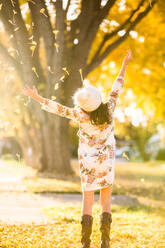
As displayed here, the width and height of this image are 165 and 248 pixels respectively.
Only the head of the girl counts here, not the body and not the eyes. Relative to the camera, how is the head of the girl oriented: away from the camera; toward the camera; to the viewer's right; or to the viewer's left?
away from the camera

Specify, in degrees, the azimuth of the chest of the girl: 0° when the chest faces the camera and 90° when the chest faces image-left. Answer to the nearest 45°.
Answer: approximately 180°
